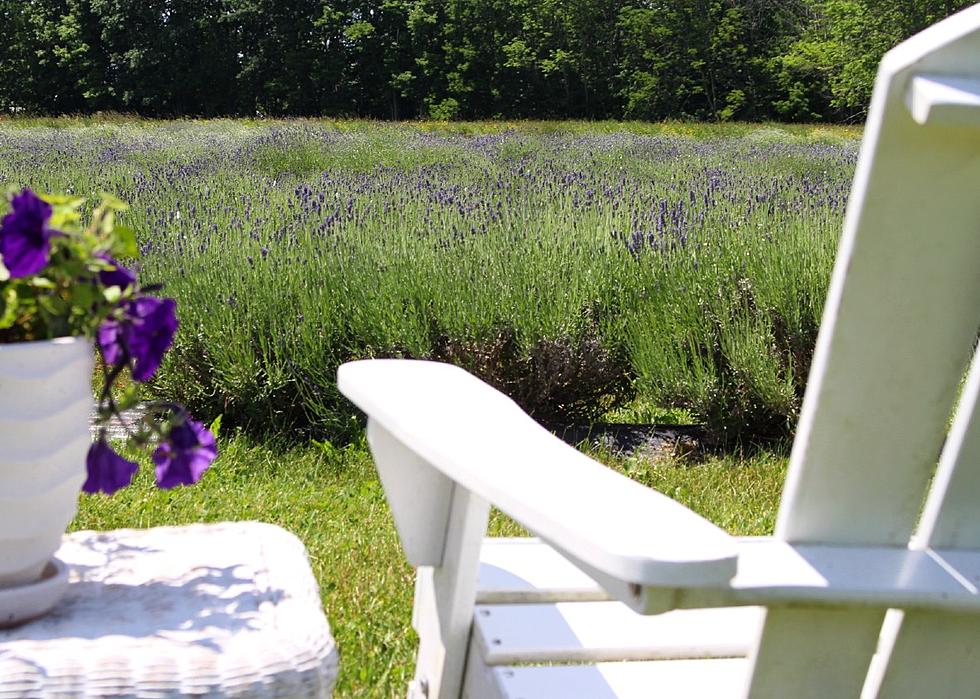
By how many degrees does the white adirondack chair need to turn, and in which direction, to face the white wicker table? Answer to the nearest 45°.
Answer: approximately 45° to its left

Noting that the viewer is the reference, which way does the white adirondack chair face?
facing away from the viewer and to the left of the viewer

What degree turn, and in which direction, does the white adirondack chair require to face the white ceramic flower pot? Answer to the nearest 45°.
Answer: approximately 45° to its left
